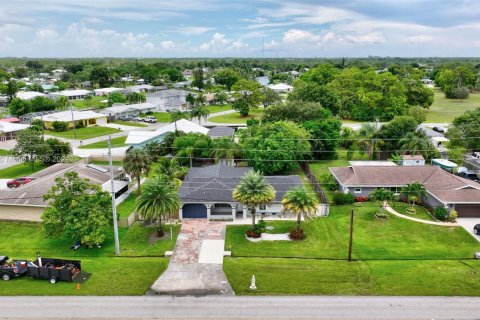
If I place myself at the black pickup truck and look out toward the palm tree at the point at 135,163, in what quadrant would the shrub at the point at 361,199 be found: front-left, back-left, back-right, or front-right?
front-right

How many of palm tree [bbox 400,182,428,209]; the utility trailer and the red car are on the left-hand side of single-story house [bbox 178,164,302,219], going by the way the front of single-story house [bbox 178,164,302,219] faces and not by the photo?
1

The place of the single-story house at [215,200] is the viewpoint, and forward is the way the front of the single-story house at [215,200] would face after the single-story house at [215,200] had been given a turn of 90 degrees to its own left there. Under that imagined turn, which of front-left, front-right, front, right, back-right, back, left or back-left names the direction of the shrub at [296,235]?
front-right

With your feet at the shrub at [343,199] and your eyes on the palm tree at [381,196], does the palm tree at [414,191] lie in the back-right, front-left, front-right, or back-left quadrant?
front-left

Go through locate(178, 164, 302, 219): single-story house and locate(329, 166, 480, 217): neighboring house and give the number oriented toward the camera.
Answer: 2

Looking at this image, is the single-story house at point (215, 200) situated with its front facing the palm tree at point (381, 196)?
no

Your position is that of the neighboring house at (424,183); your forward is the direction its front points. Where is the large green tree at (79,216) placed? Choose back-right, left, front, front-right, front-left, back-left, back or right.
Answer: front-right

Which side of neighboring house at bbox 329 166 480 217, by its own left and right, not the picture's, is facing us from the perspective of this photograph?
front

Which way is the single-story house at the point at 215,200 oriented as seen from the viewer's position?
toward the camera

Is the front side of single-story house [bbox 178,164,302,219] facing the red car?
no

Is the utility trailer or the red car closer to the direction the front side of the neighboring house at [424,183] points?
the utility trailer

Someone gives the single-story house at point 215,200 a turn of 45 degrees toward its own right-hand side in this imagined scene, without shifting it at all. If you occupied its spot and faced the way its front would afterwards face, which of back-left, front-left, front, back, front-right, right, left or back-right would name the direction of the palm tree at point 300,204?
left

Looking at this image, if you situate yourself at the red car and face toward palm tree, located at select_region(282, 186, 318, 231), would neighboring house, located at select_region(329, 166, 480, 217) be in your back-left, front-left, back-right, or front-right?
front-left

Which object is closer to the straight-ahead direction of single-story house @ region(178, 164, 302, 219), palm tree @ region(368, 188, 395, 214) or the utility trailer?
the utility trailer

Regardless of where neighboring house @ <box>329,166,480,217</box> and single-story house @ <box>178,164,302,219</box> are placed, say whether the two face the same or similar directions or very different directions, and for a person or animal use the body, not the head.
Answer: same or similar directions

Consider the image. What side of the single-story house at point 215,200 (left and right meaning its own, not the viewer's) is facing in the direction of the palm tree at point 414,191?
left

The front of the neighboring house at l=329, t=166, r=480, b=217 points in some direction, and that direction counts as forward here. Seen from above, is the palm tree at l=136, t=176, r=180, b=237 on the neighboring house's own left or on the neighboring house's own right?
on the neighboring house's own right

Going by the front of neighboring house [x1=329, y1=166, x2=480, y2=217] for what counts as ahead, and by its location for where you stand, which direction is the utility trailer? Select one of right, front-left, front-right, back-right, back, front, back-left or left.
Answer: front-right
